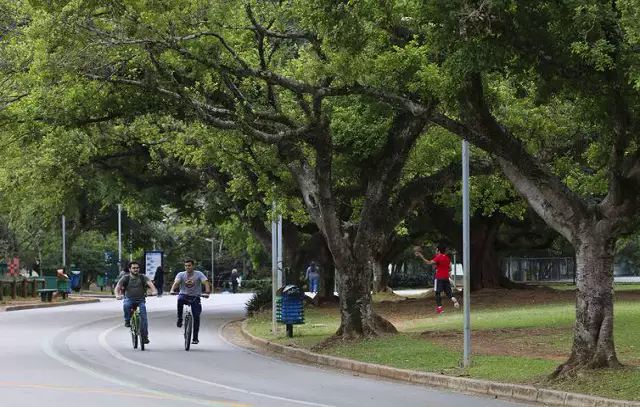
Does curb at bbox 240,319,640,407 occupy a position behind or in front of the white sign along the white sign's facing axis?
in front

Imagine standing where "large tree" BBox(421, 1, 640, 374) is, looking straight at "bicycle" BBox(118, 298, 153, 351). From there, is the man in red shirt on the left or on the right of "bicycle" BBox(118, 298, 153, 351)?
right

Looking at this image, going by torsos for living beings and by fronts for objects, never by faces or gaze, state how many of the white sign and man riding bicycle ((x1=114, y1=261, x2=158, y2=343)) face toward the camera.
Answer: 2

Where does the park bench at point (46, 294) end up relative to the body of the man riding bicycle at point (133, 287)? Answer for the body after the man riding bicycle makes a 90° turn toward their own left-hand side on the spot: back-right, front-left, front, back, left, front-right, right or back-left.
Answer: left

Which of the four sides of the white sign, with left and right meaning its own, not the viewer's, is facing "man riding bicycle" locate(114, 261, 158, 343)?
front

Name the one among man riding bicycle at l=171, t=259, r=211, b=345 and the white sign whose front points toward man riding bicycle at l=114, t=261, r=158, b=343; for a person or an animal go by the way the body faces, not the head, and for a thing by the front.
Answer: the white sign

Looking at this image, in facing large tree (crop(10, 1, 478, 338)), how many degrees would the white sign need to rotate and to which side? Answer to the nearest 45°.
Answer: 0° — it already faces it

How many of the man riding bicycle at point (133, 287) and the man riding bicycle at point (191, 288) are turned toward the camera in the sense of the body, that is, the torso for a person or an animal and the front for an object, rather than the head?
2
